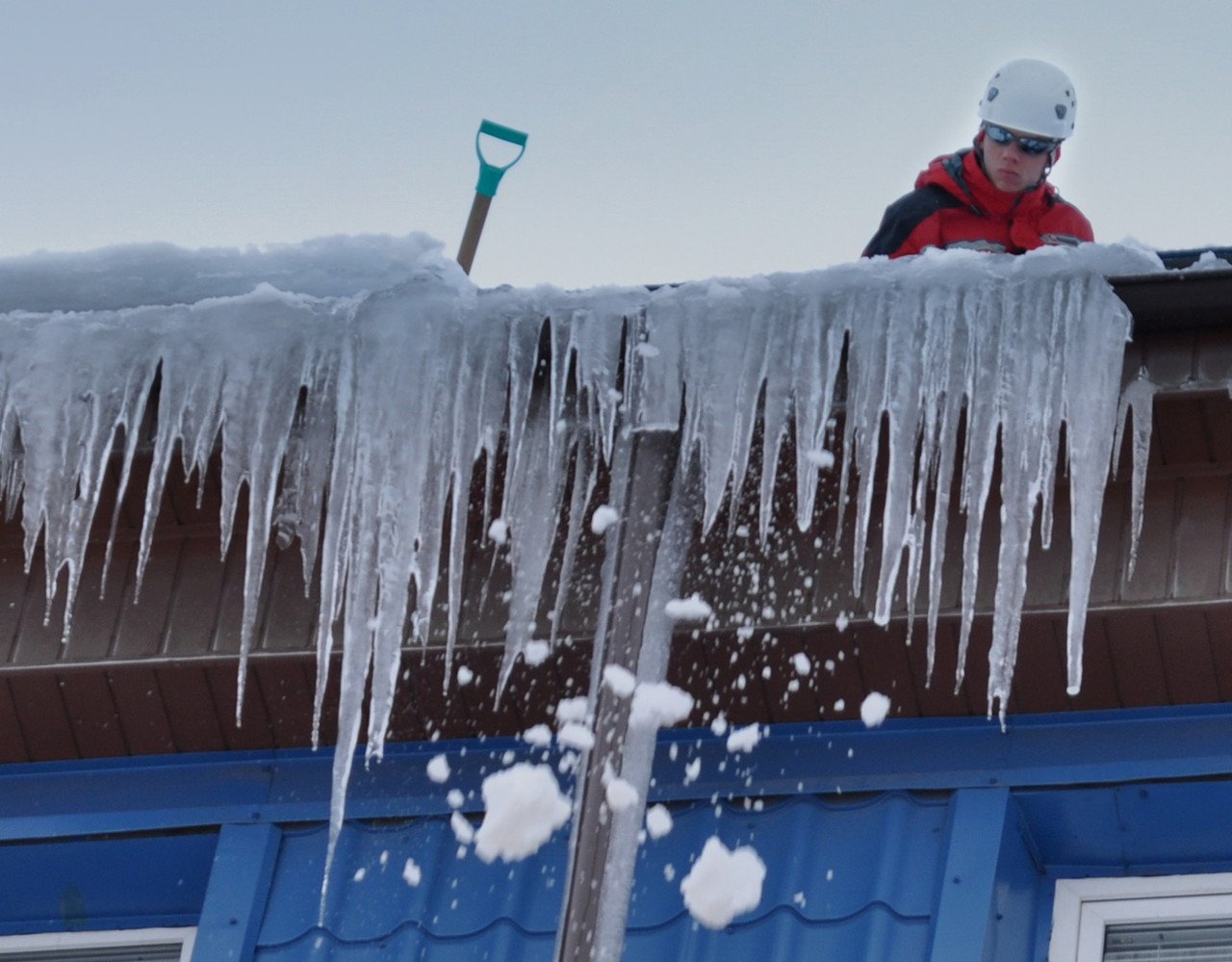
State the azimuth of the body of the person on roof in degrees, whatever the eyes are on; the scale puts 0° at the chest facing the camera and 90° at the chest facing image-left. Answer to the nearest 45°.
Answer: approximately 0°
